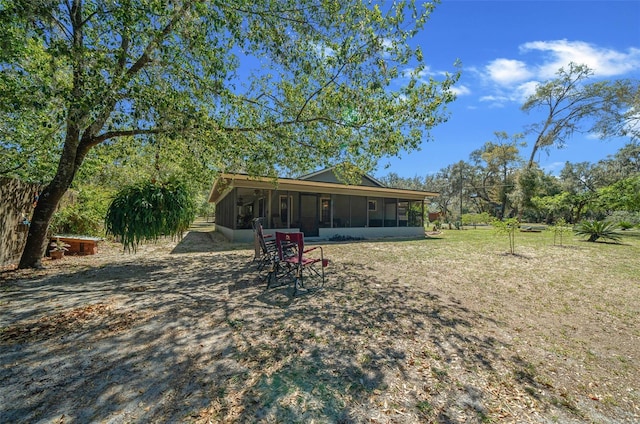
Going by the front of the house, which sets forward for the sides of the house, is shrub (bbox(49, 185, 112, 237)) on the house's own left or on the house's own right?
on the house's own right

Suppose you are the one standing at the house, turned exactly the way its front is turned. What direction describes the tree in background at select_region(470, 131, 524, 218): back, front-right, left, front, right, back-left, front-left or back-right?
back-left

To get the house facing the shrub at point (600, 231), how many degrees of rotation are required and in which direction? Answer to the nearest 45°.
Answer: approximately 90° to its left

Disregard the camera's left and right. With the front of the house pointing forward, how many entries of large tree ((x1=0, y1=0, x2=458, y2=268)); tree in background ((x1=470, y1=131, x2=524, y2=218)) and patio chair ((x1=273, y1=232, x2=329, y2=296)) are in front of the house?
2

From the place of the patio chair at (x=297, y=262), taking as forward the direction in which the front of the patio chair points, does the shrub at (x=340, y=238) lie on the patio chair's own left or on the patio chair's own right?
on the patio chair's own left

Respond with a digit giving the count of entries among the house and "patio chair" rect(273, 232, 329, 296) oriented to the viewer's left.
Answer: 0

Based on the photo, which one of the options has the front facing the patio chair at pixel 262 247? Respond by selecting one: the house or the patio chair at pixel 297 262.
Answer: the house

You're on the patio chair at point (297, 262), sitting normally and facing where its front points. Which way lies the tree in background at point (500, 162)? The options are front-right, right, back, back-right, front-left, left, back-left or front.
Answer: left

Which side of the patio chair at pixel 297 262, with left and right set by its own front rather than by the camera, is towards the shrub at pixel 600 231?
left

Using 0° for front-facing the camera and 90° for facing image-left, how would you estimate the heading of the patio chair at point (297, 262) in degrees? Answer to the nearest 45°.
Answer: approximately 315°

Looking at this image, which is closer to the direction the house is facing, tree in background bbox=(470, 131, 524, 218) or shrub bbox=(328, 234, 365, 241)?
the shrub

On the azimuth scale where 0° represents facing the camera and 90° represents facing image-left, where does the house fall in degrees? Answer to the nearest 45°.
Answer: approximately 0°

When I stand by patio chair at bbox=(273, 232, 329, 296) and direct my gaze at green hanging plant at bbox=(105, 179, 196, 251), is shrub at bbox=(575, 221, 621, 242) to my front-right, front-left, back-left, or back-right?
back-right
